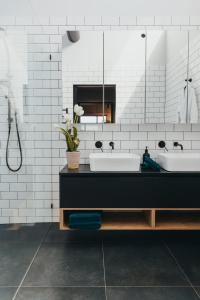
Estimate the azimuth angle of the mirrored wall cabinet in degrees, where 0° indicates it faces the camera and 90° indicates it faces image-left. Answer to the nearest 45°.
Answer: approximately 0°

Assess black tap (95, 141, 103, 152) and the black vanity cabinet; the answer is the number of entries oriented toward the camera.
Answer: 2

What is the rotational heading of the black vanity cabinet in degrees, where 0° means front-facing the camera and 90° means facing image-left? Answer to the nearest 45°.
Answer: approximately 0°

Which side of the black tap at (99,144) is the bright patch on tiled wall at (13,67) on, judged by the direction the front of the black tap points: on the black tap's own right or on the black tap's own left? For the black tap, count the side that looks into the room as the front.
on the black tap's own right

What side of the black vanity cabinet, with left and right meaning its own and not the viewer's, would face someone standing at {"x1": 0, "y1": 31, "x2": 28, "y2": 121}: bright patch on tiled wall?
right
